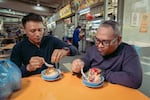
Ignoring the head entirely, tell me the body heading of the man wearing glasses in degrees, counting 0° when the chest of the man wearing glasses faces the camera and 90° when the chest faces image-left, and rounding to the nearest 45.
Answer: approximately 45°
